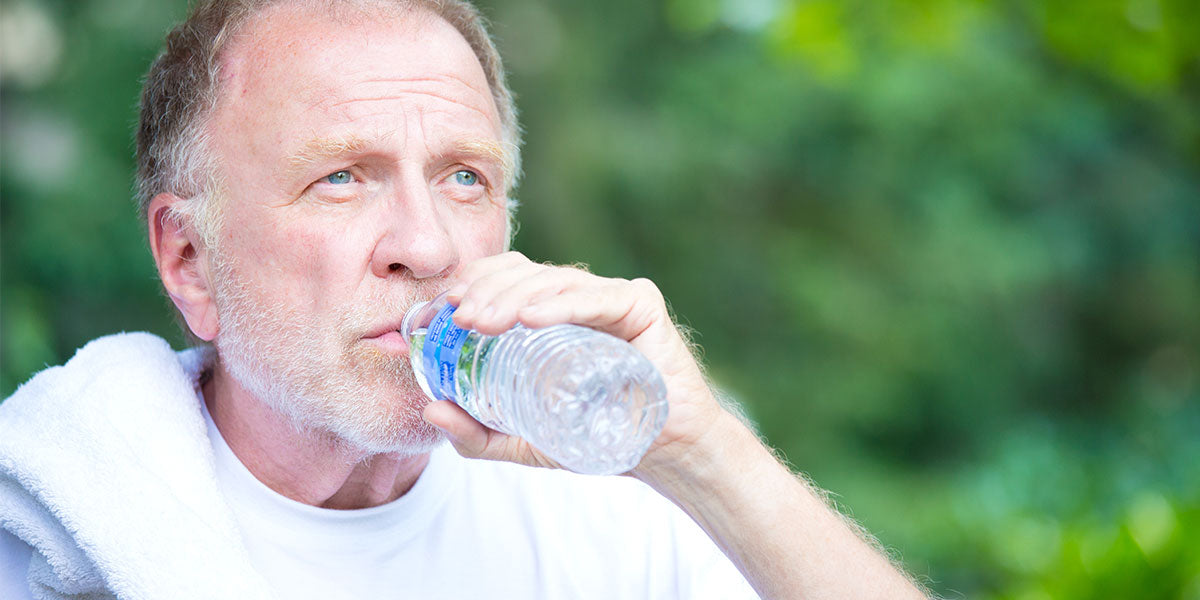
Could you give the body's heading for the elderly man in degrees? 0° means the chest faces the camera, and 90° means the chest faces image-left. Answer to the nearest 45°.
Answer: approximately 315°

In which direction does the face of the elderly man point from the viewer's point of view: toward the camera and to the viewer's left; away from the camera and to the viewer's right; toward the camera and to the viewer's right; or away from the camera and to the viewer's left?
toward the camera and to the viewer's right
